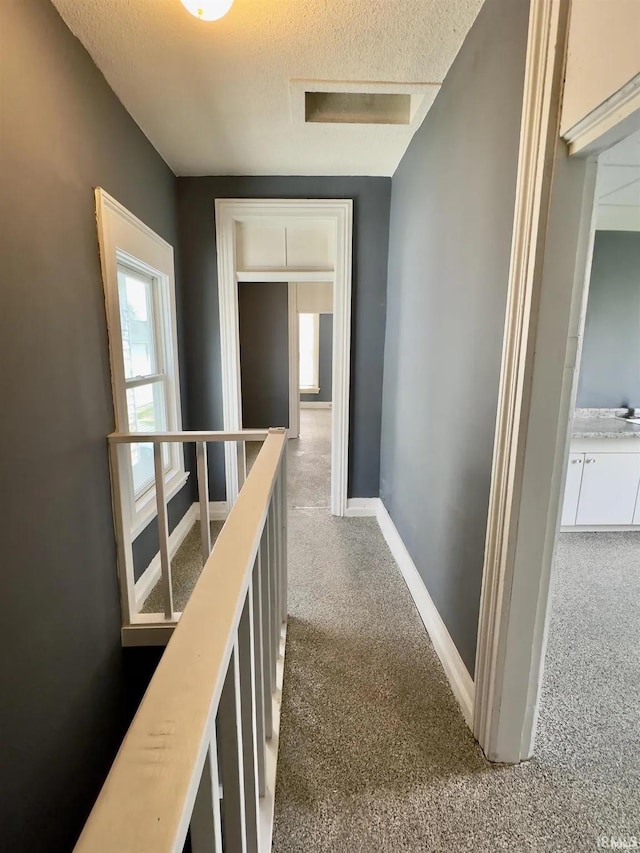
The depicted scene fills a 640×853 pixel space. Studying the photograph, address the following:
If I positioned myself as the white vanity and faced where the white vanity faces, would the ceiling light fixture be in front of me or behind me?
in front

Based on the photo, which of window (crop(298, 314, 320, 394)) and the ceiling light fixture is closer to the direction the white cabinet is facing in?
the ceiling light fixture

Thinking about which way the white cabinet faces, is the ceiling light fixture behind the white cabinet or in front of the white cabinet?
in front

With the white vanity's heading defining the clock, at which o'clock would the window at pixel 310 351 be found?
The window is roughly at 4 o'clock from the white vanity.

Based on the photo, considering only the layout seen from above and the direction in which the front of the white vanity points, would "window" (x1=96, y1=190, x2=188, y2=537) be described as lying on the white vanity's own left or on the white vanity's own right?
on the white vanity's own right

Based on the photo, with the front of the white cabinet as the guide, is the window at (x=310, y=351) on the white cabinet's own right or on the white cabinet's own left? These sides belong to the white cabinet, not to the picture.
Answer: on the white cabinet's own right

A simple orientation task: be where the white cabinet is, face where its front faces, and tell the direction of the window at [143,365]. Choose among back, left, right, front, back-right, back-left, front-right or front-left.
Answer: front-right

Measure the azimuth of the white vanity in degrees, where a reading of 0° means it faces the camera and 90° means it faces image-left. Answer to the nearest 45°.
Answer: approximately 0°

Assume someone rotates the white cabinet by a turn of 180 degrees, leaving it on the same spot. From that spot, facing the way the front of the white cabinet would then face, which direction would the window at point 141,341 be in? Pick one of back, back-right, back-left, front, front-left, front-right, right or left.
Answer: back-left
